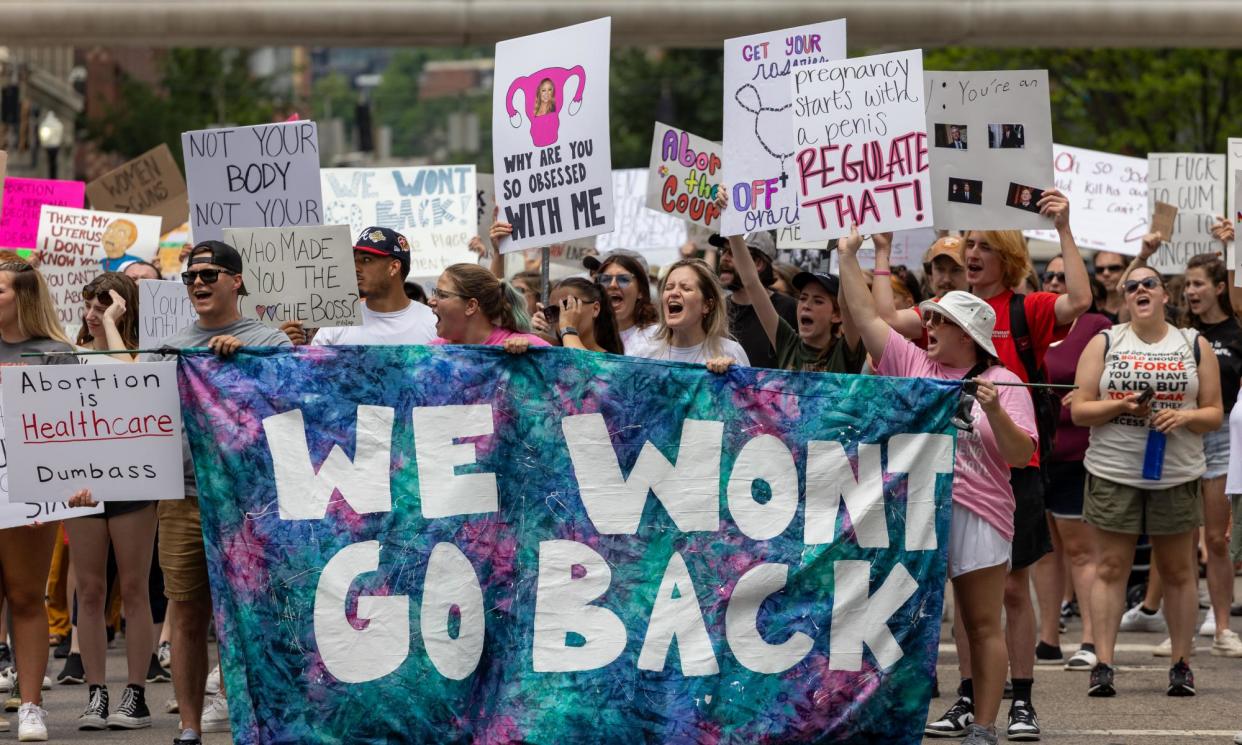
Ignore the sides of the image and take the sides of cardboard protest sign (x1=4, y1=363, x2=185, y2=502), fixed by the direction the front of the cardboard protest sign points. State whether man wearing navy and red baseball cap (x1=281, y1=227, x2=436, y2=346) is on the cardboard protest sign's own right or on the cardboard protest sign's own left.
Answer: on the cardboard protest sign's own left

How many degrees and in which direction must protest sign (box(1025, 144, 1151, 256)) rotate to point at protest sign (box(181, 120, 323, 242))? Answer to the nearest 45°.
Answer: approximately 45° to its right

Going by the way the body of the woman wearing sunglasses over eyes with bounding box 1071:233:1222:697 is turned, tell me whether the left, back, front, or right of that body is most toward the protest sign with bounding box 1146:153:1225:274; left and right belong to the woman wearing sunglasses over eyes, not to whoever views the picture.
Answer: back

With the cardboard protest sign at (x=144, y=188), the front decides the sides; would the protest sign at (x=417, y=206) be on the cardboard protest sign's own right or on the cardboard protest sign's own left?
on the cardboard protest sign's own left

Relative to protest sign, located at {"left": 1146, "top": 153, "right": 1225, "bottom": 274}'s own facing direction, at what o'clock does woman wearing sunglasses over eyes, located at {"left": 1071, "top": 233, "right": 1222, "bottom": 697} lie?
The woman wearing sunglasses over eyes is roughly at 12 o'clock from the protest sign.

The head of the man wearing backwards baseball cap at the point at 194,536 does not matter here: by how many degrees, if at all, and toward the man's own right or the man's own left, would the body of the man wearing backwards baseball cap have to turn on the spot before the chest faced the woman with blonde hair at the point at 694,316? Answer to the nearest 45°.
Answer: approximately 135° to the man's own left

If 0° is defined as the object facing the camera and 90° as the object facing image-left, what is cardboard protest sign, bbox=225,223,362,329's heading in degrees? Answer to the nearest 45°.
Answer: approximately 0°

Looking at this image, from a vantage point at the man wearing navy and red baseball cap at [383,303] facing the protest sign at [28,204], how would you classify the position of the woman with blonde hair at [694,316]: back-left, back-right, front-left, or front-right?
back-right
